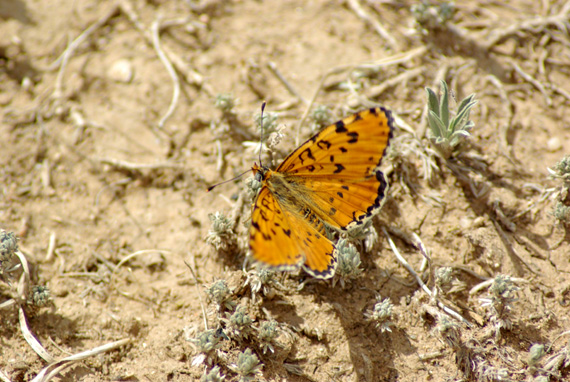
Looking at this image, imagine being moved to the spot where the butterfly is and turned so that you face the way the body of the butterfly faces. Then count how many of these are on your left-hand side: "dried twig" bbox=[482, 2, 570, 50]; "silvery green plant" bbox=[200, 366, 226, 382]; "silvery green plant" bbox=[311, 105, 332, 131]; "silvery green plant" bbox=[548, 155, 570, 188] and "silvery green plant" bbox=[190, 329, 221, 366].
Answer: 2

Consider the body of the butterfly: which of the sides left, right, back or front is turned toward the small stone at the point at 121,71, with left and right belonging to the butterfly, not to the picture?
front

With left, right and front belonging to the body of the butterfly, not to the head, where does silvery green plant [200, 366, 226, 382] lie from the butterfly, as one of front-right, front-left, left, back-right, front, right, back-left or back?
left

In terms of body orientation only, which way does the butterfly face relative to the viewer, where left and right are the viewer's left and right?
facing away from the viewer and to the left of the viewer

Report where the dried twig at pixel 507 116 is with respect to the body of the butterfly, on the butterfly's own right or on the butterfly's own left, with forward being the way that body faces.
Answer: on the butterfly's own right

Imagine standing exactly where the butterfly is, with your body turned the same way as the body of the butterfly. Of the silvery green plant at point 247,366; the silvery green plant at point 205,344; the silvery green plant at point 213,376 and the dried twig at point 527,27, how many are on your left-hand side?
3

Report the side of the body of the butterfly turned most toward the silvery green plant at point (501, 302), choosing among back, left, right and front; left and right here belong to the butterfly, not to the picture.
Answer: back

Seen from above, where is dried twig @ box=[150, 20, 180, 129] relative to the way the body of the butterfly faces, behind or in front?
in front

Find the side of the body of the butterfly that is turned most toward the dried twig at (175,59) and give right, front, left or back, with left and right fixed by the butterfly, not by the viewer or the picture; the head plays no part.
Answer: front

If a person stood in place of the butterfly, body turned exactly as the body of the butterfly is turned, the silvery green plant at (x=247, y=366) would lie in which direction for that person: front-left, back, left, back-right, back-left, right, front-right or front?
left

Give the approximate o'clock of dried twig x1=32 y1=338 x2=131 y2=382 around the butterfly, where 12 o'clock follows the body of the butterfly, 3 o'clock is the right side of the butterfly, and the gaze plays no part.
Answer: The dried twig is roughly at 10 o'clock from the butterfly.
